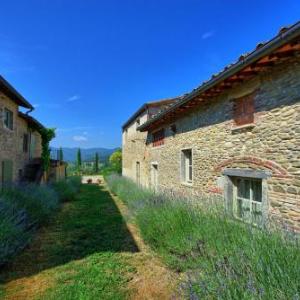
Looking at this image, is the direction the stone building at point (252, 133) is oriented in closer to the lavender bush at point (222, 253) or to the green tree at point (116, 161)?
the lavender bush

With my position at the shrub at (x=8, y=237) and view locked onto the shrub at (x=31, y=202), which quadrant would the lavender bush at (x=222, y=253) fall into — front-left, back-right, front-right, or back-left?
back-right

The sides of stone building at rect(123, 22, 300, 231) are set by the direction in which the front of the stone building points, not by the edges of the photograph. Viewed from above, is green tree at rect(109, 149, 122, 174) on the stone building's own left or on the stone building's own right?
on the stone building's own right

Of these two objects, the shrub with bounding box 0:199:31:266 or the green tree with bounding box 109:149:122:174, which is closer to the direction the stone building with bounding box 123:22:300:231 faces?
the shrub

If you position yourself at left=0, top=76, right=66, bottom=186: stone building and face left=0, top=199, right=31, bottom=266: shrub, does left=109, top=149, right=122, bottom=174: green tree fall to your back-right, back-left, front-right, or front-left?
back-left

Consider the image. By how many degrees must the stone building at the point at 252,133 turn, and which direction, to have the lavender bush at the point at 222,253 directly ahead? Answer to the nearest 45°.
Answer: approximately 45° to its left

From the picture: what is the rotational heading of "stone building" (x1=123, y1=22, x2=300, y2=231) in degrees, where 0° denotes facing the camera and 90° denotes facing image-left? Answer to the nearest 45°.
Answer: approximately 45°

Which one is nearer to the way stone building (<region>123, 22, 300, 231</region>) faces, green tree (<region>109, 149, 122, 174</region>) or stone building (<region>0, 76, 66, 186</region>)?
the stone building
